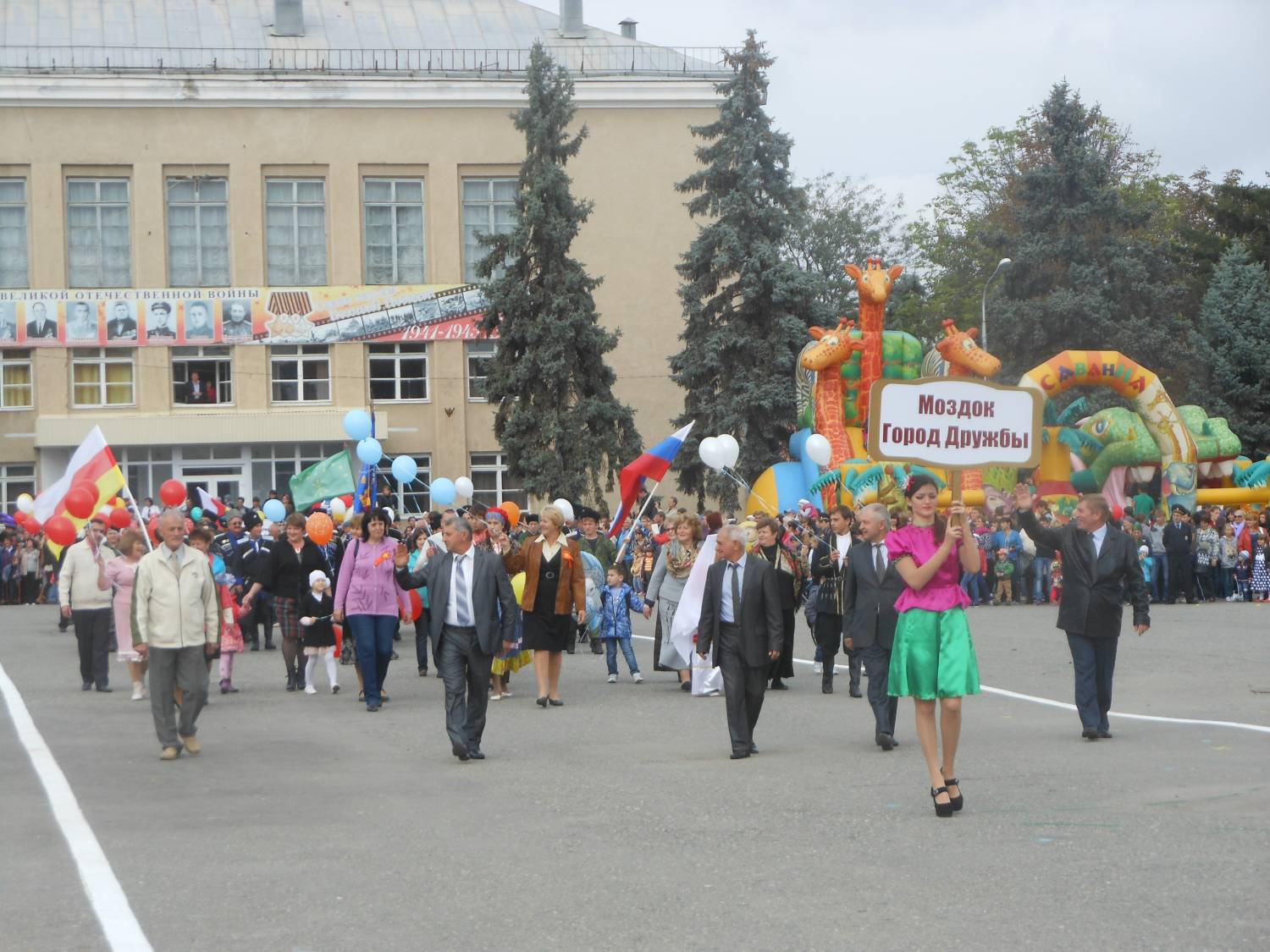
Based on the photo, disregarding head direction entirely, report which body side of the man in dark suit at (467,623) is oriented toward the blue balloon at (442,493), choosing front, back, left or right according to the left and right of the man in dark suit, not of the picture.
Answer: back

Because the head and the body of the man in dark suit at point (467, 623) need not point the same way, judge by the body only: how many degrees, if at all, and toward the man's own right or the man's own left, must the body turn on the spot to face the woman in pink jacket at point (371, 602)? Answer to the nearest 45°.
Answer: approximately 180°

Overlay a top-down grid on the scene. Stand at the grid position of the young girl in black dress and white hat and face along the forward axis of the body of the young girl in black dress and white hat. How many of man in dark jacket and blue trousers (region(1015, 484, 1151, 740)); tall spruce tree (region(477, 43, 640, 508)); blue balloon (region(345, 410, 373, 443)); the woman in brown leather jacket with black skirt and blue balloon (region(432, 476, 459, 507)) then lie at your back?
3

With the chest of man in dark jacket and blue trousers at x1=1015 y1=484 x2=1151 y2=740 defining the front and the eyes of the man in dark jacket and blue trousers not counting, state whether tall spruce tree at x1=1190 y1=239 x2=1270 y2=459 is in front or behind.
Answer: behind

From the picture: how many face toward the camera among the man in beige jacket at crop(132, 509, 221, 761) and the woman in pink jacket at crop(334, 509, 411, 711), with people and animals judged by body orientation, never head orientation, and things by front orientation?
2

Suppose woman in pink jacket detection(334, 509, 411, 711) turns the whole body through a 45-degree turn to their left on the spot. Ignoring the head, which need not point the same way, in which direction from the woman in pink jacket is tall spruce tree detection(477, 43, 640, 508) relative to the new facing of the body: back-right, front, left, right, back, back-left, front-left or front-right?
back-left

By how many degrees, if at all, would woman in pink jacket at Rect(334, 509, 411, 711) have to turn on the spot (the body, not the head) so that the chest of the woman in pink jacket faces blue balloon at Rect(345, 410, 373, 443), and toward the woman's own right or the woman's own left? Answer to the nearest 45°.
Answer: approximately 180°
